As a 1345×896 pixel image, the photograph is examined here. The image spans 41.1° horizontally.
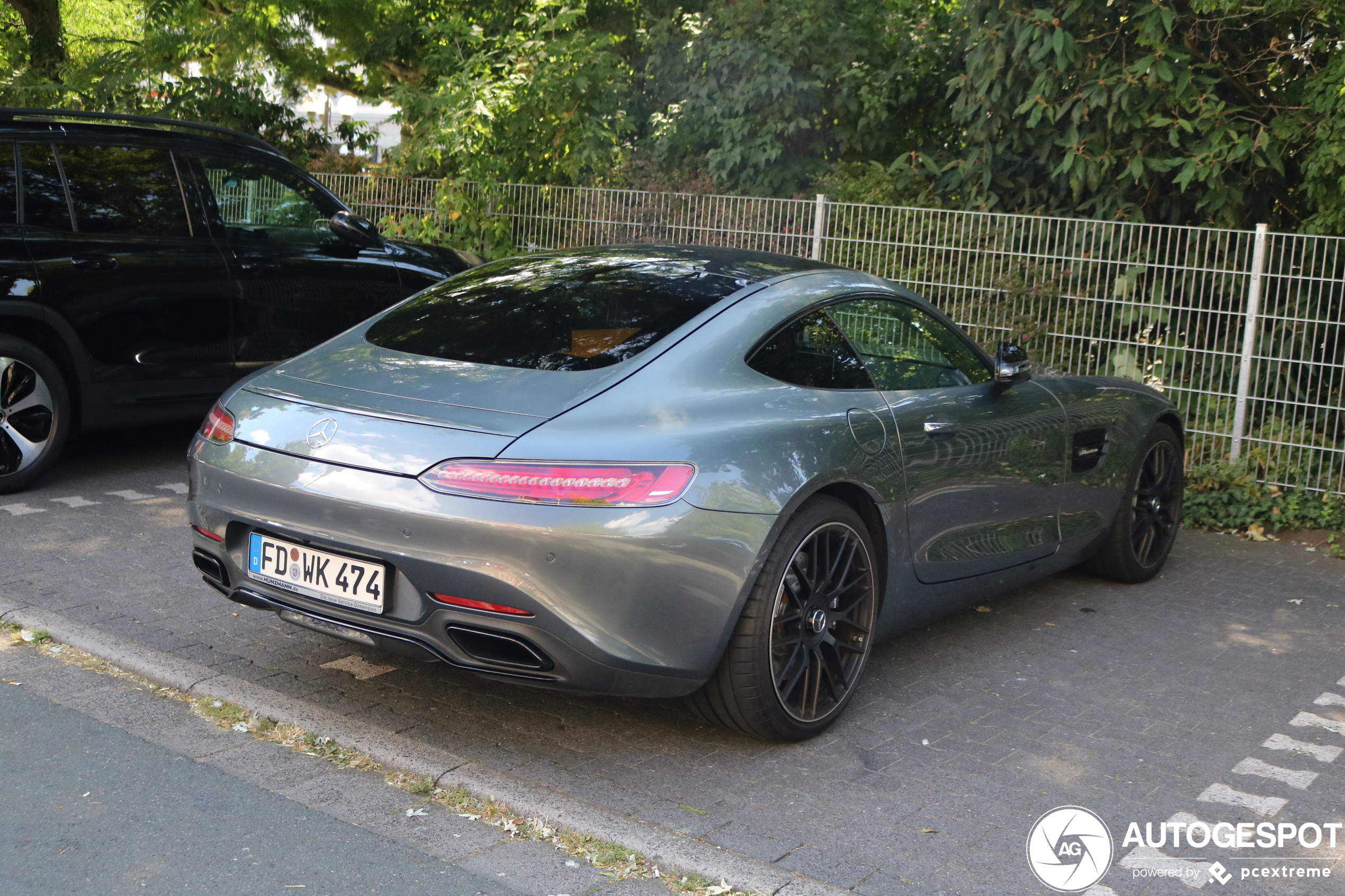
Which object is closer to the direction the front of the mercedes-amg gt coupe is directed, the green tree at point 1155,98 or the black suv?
the green tree

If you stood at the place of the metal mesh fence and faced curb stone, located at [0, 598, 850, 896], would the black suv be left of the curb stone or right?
right

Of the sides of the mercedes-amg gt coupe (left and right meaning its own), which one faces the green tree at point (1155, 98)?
front

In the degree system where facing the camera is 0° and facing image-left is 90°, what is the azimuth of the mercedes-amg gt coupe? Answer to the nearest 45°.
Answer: approximately 225°

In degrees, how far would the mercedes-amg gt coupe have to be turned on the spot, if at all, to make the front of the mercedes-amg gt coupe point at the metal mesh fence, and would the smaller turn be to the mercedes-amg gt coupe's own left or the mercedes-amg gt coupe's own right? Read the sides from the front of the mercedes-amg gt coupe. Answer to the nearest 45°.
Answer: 0° — it already faces it

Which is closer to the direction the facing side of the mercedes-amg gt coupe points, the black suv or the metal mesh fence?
the metal mesh fence

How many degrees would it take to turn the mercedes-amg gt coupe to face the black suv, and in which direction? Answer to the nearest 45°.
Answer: approximately 90° to its left
